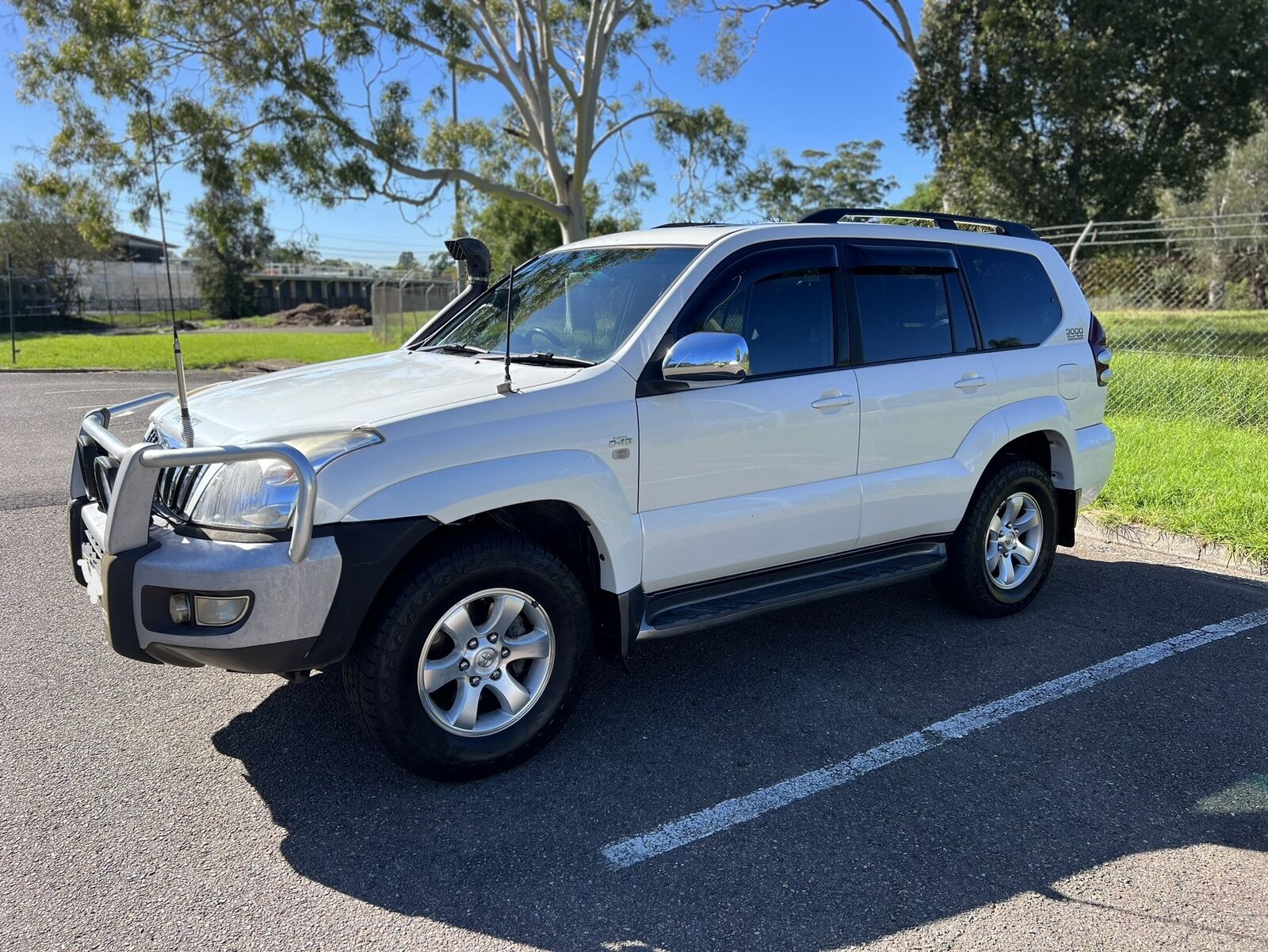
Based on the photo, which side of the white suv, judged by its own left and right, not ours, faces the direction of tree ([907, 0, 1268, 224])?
back

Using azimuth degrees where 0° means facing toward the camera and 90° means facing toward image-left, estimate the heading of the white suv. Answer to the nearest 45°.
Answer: approximately 45°

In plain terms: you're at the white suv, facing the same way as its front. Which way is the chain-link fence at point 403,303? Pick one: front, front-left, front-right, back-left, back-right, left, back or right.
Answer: back-right

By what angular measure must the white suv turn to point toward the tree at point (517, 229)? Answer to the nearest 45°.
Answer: approximately 135° to its right

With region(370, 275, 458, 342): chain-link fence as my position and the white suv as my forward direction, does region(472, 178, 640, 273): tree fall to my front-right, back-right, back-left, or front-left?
back-left

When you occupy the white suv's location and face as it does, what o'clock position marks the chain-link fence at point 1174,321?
The chain-link fence is roughly at 6 o'clock from the white suv.

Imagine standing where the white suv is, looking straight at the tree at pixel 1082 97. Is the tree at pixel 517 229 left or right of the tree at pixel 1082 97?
left
